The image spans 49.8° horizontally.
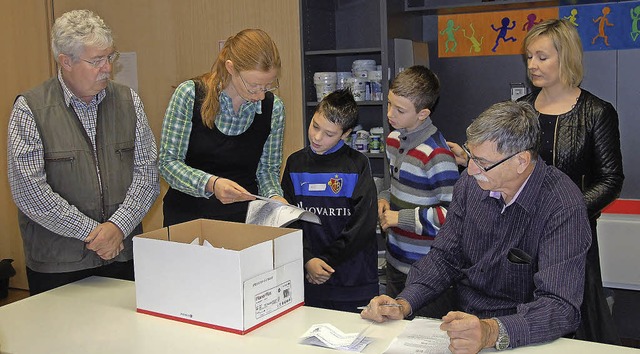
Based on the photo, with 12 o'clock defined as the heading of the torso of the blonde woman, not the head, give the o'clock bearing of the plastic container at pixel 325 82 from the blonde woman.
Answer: The plastic container is roughly at 3 o'clock from the blonde woman.

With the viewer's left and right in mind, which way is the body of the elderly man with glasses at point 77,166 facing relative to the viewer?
facing the viewer and to the right of the viewer

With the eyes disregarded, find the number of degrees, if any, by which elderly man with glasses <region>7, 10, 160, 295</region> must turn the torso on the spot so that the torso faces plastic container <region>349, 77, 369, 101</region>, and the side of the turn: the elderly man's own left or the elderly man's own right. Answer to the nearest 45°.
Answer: approximately 90° to the elderly man's own left

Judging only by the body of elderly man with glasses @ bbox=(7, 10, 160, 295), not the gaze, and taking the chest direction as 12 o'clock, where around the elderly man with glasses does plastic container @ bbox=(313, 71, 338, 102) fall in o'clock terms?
The plastic container is roughly at 9 o'clock from the elderly man with glasses.

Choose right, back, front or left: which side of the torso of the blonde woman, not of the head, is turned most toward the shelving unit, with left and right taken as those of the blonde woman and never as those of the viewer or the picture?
right

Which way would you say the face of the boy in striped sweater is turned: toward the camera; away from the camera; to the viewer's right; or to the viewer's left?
to the viewer's left

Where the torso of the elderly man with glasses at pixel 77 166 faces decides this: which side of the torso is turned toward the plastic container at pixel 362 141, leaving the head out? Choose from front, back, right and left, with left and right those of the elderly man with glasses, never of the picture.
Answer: left

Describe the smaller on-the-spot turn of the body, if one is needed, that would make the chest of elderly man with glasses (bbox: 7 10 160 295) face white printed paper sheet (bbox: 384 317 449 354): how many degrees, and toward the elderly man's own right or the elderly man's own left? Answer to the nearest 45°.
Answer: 0° — they already face it

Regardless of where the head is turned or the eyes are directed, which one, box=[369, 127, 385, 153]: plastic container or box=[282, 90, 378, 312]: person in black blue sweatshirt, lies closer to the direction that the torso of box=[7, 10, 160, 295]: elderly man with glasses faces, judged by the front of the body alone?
the person in black blue sweatshirt

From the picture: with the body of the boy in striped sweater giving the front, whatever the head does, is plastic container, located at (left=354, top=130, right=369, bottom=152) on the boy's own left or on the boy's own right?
on the boy's own right

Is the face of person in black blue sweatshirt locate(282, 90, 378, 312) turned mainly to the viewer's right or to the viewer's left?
to the viewer's left

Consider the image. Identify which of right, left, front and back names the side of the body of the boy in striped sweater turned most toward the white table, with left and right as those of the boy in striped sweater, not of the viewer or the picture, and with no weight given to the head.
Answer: front

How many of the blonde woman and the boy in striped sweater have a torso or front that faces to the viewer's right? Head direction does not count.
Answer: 0

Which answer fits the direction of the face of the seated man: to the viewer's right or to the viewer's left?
to the viewer's left

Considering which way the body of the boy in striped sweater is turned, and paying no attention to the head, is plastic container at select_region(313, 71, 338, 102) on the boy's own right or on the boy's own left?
on the boy's own right
